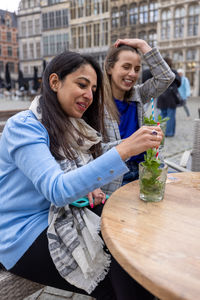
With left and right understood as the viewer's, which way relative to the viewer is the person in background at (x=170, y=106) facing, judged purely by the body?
facing away from the viewer

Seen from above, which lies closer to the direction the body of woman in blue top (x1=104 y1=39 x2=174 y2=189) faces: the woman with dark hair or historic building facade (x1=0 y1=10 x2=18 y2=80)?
the woman with dark hair

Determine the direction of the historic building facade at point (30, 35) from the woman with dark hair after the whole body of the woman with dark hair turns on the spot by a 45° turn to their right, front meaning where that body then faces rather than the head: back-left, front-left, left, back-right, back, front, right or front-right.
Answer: back

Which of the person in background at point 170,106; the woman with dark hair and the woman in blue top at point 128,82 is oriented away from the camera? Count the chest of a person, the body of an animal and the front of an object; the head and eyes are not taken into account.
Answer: the person in background

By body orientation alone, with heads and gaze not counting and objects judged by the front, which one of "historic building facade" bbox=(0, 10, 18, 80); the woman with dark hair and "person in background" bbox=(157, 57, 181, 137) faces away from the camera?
the person in background

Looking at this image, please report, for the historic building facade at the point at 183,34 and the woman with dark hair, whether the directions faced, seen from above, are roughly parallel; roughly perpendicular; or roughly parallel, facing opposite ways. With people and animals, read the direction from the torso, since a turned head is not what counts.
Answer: roughly perpendicular

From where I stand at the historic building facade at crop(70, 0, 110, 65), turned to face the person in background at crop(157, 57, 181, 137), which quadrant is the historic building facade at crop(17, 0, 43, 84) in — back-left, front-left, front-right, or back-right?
back-right

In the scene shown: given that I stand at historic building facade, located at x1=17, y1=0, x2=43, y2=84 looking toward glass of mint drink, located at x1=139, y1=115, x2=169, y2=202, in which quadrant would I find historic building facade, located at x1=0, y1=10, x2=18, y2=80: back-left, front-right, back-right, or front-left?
back-right

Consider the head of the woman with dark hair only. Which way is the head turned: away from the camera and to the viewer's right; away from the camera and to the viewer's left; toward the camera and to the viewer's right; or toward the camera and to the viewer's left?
toward the camera and to the viewer's right

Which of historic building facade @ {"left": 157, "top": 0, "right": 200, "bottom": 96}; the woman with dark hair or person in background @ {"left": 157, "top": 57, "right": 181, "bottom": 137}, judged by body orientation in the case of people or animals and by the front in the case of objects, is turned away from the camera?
the person in background

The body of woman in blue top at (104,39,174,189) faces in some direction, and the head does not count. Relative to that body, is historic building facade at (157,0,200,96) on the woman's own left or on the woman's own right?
on the woman's own left

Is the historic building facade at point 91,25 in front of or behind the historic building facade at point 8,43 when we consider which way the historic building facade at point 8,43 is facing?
in front

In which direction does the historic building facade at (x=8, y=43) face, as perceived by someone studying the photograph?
facing the viewer and to the right of the viewer

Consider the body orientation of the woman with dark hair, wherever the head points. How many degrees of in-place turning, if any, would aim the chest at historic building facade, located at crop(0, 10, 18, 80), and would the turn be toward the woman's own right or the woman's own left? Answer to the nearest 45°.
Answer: approximately 135° to the woman's own left

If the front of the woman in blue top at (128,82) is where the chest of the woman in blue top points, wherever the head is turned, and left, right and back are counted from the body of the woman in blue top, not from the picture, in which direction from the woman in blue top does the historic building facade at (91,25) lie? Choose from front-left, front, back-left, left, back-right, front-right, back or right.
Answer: back-left

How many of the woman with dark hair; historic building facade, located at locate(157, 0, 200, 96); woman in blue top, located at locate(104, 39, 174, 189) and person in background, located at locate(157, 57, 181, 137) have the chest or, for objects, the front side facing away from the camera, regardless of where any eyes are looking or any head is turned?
1
